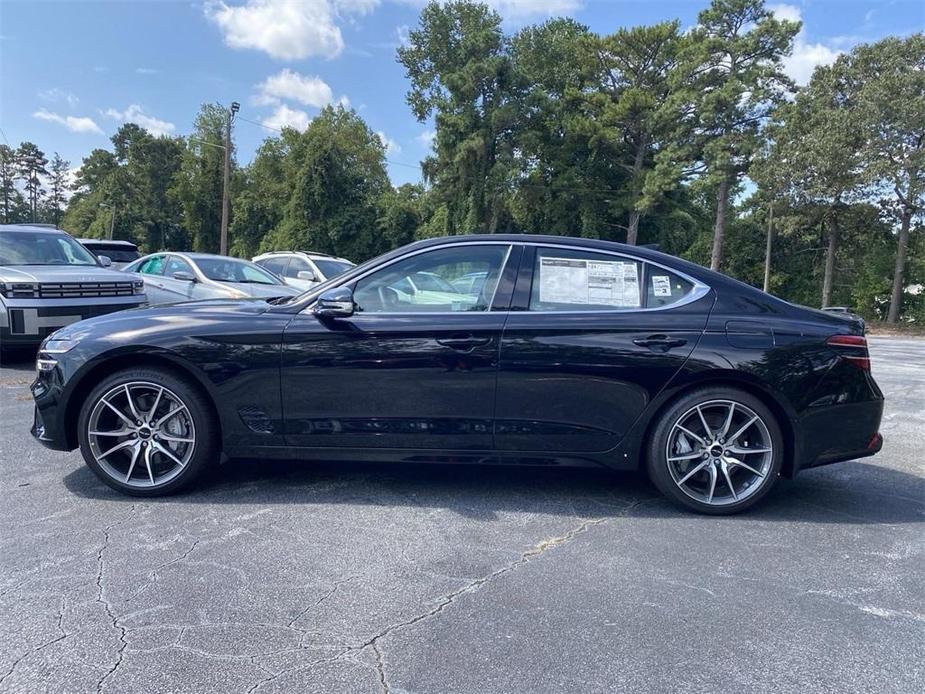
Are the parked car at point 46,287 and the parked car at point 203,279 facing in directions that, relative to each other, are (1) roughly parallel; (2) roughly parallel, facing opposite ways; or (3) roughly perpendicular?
roughly parallel

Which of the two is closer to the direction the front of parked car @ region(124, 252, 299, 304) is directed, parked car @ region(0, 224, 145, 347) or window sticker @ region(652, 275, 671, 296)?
the window sticker

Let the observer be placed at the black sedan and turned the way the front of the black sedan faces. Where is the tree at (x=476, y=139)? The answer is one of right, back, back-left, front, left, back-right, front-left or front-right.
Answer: right

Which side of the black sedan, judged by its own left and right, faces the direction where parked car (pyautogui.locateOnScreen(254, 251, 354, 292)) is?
right

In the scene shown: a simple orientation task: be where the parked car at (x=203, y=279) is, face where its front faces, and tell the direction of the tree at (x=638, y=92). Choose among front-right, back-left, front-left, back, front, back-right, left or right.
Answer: left

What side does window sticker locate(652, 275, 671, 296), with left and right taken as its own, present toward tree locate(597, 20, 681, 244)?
back

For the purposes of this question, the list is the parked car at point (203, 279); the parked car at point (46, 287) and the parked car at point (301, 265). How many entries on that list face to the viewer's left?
0

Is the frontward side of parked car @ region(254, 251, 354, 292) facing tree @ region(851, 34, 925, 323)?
no

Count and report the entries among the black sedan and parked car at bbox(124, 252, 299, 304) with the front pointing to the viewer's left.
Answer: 1

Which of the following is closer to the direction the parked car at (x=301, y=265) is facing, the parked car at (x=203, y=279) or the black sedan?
the black sedan

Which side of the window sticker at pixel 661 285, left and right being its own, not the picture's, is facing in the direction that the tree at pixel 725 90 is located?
back

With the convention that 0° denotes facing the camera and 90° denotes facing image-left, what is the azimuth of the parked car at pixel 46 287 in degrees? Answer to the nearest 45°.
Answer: approximately 315°

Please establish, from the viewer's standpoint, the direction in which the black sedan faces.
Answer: facing to the left of the viewer
